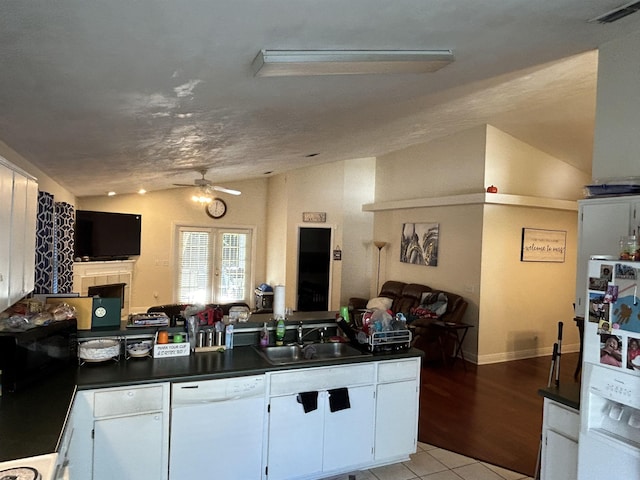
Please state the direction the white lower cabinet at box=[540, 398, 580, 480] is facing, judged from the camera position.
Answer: facing the viewer and to the left of the viewer

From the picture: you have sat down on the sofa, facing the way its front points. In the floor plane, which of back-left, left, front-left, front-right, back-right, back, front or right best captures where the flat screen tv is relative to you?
front-right

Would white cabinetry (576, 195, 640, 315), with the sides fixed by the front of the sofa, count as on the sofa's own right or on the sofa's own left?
on the sofa's own left

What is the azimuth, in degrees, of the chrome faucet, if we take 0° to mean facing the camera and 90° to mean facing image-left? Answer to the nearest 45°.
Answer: approximately 0°

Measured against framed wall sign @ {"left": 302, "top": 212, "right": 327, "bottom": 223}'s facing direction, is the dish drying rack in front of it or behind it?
in front

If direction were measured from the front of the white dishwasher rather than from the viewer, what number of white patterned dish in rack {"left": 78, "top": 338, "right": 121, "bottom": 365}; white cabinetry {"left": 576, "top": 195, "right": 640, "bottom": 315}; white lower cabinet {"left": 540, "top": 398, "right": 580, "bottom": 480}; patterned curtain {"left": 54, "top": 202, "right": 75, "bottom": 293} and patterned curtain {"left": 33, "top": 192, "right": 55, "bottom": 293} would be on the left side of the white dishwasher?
2

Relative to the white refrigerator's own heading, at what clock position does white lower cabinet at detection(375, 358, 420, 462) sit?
The white lower cabinet is roughly at 2 o'clock from the white refrigerator.

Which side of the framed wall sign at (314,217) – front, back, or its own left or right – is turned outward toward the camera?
front

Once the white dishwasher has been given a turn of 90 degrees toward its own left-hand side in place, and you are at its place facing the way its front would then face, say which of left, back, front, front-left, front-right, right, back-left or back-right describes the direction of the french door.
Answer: left

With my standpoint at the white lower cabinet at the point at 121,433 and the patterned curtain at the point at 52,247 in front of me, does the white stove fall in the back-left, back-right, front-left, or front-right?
back-left

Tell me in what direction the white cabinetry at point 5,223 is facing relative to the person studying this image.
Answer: facing to the right of the viewer

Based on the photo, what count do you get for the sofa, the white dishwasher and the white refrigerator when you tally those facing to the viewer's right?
0

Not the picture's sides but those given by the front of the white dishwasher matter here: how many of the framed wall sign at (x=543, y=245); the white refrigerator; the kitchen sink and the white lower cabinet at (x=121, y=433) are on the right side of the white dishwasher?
1

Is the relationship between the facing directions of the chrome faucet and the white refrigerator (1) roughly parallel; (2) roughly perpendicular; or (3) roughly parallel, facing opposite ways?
roughly perpendicular

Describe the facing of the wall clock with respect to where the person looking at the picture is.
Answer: facing the viewer
